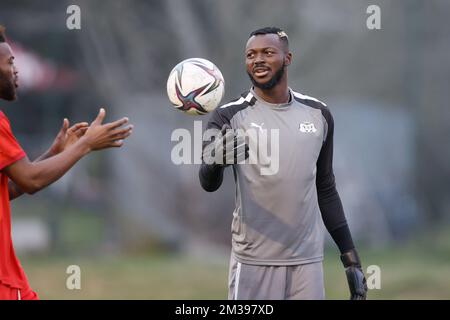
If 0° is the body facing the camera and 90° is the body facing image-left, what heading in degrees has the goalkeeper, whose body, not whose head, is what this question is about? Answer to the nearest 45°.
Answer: approximately 0°

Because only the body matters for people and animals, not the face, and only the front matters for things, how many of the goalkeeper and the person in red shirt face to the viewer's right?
1

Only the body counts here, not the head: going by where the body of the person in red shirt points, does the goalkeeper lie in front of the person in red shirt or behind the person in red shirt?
in front

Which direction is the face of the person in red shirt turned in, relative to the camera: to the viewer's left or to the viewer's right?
to the viewer's right

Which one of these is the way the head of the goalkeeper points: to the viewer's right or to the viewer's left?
to the viewer's left

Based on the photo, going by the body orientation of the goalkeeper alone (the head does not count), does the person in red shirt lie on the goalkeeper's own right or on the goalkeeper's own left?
on the goalkeeper's own right

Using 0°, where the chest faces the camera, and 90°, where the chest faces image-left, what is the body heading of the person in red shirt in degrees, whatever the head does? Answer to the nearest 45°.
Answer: approximately 270°
